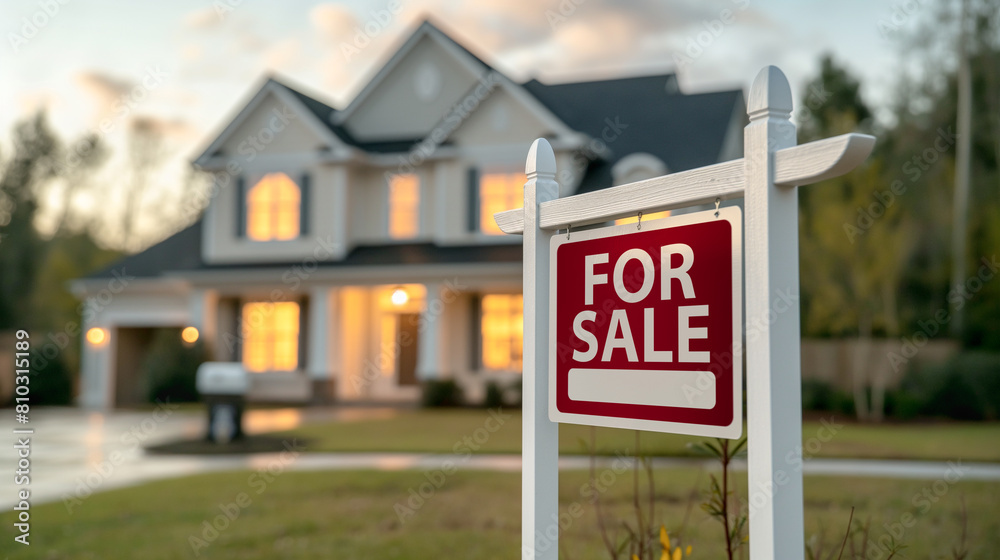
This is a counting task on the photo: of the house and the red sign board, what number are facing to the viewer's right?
0

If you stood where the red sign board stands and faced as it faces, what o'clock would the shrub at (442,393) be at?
The shrub is roughly at 4 o'clock from the red sign board.

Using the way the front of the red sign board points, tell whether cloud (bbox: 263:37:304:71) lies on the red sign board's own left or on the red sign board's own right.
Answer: on the red sign board's own right

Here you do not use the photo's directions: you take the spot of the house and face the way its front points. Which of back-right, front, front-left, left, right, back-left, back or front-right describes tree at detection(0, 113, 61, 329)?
back-right

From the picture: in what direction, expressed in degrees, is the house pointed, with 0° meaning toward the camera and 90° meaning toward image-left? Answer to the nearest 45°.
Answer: approximately 0°

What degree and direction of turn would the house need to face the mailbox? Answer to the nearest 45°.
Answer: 0° — it already faces it

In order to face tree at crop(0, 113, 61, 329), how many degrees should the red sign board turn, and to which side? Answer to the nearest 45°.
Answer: approximately 90° to its right

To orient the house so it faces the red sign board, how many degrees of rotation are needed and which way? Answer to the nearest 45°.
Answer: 0° — it already faces it

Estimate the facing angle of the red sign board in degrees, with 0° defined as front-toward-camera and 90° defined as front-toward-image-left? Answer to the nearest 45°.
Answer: approximately 45°

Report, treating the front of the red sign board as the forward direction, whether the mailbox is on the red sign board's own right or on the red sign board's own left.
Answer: on the red sign board's own right

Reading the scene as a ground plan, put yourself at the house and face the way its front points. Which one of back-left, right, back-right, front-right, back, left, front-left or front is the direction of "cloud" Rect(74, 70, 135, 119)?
back-right

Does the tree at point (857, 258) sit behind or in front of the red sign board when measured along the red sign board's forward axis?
behind

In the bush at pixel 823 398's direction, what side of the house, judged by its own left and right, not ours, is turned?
left
